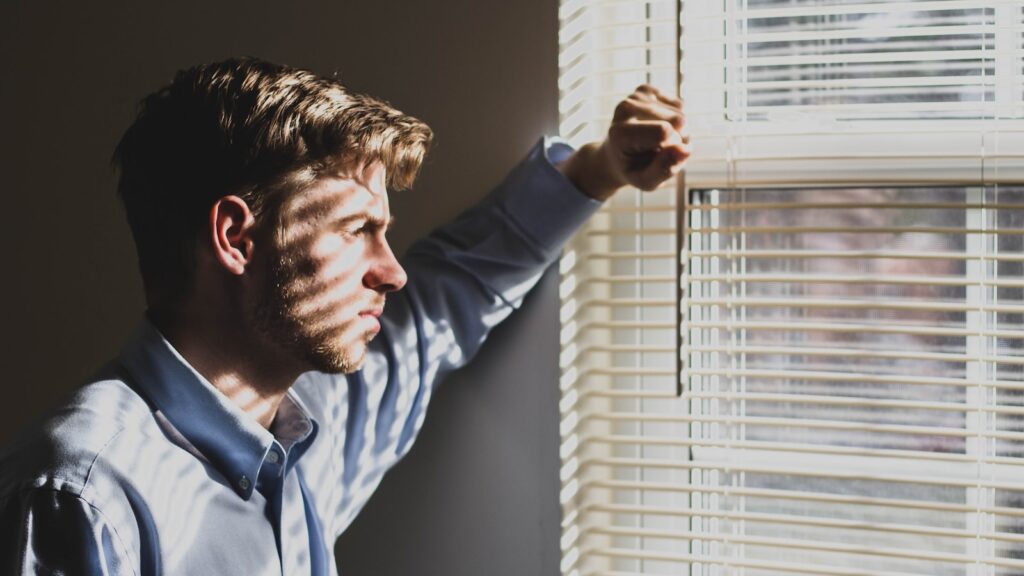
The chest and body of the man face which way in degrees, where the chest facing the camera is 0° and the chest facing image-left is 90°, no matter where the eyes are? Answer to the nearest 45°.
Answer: approximately 315°

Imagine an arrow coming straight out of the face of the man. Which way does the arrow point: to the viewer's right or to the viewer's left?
to the viewer's right

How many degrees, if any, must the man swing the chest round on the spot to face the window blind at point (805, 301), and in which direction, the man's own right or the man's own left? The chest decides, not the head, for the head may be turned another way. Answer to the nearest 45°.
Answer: approximately 45° to the man's own left
